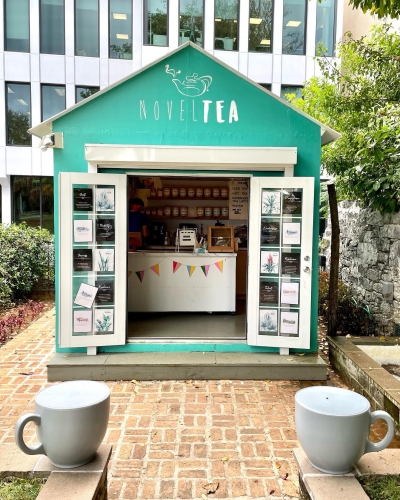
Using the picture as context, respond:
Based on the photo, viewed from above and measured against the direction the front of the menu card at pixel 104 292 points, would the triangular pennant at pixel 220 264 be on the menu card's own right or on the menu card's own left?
on the menu card's own left

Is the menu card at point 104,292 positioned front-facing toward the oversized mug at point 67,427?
yes

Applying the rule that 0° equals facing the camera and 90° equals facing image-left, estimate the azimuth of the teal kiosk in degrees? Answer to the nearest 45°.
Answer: approximately 0°

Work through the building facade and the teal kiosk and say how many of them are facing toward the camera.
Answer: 2

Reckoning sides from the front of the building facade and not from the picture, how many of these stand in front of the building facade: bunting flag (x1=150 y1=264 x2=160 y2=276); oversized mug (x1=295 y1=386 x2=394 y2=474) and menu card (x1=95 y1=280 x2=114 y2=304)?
3

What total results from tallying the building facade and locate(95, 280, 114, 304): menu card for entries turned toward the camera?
2

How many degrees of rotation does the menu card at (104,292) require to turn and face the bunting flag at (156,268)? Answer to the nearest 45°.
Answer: approximately 135° to its left

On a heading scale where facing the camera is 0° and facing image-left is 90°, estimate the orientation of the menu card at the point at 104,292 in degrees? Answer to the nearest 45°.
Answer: approximately 0°

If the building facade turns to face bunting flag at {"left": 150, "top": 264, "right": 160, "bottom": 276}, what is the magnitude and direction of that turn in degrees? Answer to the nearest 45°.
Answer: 0° — it already faces it

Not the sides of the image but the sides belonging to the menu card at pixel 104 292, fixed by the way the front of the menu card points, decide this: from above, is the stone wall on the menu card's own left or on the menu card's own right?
on the menu card's own left
